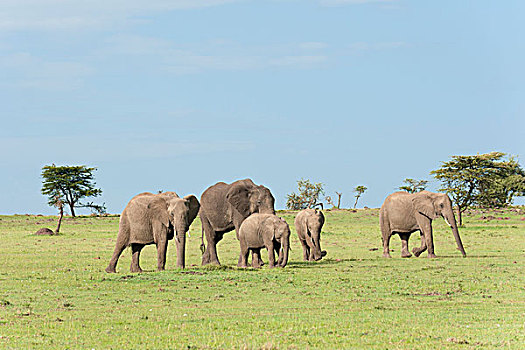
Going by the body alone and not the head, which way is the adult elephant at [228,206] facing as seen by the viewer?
to the viewer's right

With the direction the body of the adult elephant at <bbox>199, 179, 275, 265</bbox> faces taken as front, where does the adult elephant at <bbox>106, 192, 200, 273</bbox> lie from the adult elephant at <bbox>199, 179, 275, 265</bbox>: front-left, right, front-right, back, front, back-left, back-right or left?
back-right

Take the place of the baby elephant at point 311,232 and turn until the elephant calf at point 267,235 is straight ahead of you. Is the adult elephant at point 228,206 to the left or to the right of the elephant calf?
right

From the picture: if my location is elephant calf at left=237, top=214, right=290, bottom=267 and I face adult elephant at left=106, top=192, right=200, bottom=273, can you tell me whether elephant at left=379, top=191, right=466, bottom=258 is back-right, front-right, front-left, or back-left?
back-right

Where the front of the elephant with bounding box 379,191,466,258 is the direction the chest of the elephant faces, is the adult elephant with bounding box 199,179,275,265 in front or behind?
behind

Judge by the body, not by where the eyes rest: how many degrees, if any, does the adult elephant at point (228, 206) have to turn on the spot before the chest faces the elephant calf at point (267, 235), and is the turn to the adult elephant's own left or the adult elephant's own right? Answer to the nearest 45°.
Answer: approximately 45° to the adult elephant's own right

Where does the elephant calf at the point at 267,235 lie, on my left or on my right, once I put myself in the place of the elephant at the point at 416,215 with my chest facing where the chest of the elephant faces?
on my right

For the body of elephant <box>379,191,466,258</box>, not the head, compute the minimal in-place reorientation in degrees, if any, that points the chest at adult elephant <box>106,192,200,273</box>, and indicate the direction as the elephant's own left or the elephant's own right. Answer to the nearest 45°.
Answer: approximately 135° to the elephant's own right

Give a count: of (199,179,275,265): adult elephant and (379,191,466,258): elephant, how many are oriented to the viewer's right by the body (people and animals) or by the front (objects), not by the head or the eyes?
2

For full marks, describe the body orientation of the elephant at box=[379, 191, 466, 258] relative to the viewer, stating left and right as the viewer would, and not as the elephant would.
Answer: facing to the right of the viewer
